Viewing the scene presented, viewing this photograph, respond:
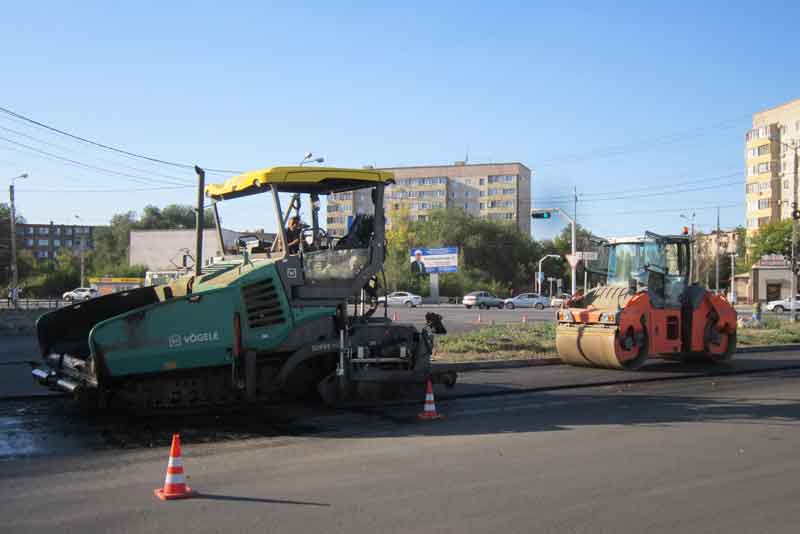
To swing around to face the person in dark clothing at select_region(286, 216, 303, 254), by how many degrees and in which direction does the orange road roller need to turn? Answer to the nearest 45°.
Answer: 0° — it already faces them

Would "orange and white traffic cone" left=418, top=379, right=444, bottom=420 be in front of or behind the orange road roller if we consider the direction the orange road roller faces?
in front

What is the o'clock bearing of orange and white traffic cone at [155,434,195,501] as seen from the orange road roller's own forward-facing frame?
The orange and white traffic cone is roughly at 11 o'clock from the orange road roller.

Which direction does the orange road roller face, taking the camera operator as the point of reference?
facing the viewer and to the left of the viewer
